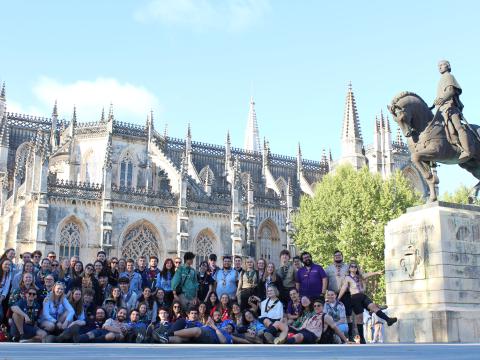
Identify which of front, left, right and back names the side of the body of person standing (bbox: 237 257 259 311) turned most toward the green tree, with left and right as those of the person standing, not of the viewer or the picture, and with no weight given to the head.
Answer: back

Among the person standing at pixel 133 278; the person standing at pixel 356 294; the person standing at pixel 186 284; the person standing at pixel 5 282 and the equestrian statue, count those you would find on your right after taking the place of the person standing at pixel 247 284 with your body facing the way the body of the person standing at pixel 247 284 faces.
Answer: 3

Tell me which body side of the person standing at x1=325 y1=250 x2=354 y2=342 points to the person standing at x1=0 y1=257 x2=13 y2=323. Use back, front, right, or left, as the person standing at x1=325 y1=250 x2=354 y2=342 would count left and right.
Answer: right

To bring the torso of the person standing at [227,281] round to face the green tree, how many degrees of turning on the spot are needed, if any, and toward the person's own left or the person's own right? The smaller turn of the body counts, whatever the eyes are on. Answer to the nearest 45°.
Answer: approximately 180°

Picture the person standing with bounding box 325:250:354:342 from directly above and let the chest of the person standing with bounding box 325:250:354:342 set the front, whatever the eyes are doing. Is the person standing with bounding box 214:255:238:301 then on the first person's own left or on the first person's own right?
on the first person's own right

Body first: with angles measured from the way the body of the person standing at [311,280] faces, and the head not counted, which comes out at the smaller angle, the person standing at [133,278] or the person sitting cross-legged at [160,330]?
the person sitting cross-legged

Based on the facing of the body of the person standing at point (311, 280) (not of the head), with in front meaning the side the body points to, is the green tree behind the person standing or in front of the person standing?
behind

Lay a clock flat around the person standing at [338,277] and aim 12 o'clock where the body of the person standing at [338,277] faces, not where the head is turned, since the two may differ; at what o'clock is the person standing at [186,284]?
the person standing at [186,284] is roughly at 3 o'clock from the person standing at [338,277].

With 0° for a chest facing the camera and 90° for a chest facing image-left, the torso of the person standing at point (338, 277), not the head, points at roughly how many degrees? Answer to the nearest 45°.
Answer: approximately 0°

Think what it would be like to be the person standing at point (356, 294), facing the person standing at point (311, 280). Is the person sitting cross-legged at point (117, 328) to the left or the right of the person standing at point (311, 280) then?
left
